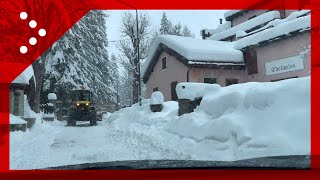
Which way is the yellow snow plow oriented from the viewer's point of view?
toward the camera

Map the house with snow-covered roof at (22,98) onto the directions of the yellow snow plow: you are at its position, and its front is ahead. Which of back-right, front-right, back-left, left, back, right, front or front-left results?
right

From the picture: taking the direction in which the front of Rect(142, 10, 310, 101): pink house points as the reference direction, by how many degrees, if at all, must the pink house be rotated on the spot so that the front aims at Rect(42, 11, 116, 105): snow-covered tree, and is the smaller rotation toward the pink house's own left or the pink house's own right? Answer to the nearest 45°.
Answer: approximately 45° to the pink house's own right

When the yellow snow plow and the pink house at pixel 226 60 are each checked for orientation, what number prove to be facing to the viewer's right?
0

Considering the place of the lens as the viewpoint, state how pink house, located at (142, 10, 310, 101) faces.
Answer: facing the viewer and to the left of the viewer

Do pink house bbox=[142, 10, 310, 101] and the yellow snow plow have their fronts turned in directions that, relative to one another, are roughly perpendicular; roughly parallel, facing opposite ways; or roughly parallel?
roughly perpendicular
